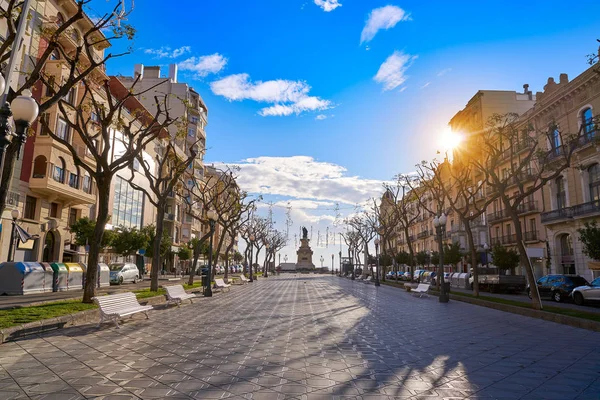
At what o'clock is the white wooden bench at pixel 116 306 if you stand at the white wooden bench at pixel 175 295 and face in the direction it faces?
the white wooden bench at pixel 116 306 is roughly at 2 o'clock from the white wooden bench at pixel 175 295.

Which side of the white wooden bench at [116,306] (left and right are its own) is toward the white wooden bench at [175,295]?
left

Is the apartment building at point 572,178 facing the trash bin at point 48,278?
yes

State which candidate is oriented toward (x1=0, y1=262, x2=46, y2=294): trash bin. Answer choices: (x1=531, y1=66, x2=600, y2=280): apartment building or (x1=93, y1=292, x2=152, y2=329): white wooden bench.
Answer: the apartment building

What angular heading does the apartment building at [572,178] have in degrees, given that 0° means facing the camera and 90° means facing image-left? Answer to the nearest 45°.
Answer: approximately 45°

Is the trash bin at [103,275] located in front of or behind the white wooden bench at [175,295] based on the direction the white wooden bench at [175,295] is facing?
behind

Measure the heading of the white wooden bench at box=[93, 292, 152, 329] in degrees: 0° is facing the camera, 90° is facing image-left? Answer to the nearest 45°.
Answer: approximately 315°

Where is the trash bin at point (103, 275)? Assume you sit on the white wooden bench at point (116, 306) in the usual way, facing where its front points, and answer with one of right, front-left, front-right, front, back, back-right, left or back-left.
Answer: back-left

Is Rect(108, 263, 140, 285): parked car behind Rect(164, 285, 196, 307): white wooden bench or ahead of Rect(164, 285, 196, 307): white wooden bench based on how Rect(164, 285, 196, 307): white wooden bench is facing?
behind

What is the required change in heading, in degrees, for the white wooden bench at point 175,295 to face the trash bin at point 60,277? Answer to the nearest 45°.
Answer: approximately 180°

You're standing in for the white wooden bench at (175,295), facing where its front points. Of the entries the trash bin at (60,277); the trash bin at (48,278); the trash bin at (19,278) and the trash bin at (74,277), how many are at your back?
4

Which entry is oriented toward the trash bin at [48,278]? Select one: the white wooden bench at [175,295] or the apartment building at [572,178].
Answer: the apartment building

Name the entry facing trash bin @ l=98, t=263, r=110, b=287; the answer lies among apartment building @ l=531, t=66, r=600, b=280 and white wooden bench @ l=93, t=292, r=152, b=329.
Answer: the apartment building

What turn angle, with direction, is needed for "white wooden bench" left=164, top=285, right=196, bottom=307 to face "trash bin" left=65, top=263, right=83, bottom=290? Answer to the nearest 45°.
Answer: approximately 180°

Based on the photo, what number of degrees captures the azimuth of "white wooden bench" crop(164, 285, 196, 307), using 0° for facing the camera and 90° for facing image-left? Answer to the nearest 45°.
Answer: approximately 315°

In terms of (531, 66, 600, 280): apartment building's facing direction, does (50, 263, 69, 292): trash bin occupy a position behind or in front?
in front
